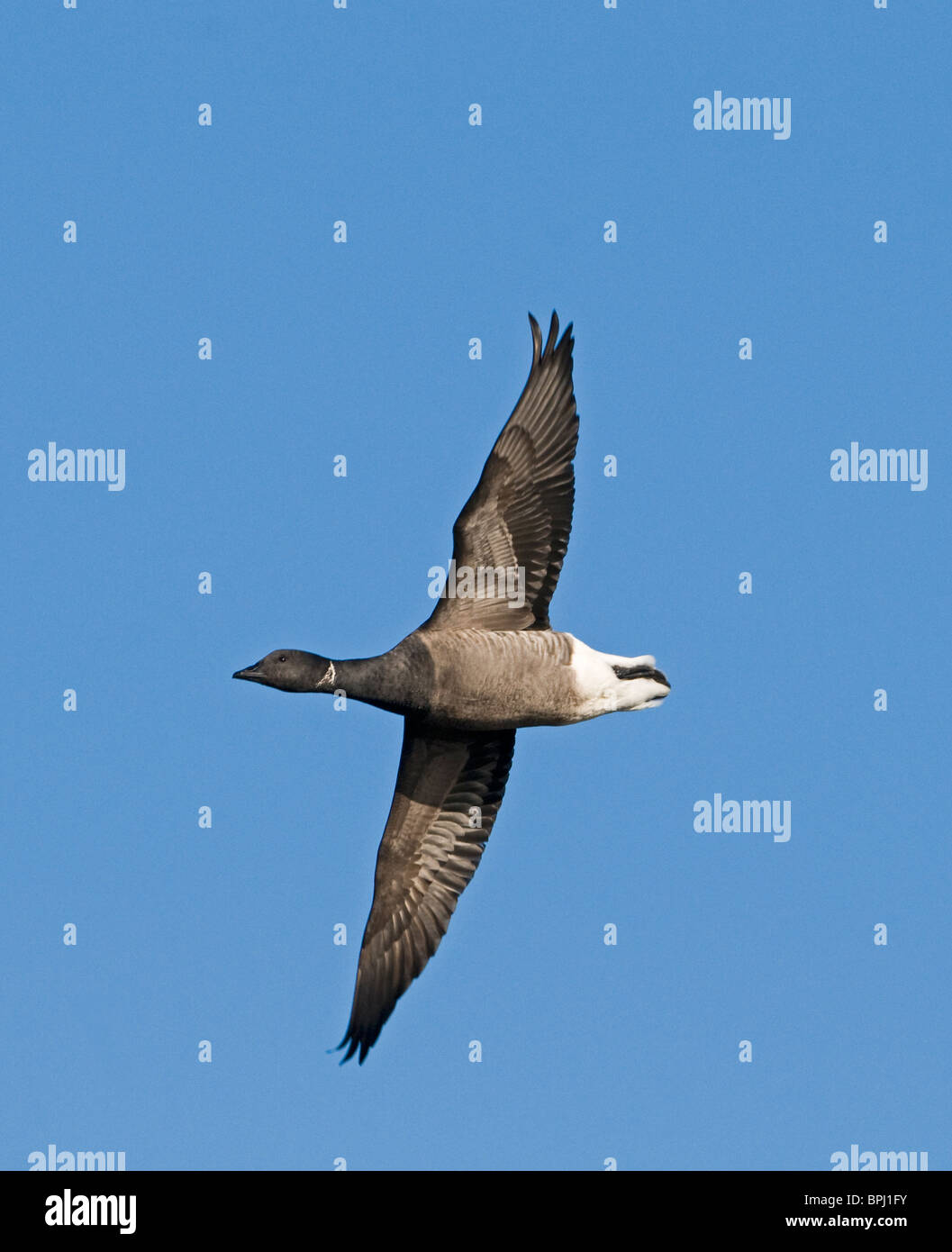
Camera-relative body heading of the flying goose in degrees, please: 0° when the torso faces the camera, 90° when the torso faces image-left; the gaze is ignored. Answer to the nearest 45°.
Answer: approximately 90°
